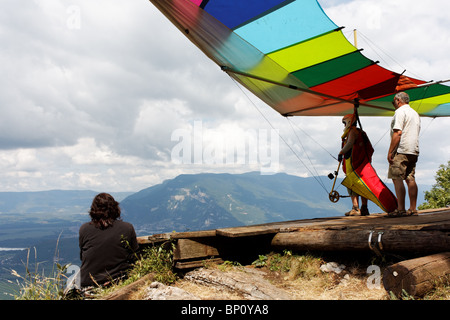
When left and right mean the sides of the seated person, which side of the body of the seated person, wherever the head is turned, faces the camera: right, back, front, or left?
back

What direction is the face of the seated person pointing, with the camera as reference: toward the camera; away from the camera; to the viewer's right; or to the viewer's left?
away from the camera

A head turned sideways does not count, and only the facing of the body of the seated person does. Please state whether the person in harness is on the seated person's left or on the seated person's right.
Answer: on the seated person's right

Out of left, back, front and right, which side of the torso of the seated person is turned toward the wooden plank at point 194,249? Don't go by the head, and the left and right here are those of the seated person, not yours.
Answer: right

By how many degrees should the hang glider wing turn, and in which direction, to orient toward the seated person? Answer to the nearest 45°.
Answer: approximately 90° to its left

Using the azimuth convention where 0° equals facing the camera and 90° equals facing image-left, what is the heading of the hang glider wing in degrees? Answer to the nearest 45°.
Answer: approximately 135°

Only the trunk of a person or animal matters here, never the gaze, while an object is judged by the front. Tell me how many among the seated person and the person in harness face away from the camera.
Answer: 1

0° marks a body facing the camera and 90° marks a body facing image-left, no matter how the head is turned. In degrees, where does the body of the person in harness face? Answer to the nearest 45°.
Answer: approximately 90°

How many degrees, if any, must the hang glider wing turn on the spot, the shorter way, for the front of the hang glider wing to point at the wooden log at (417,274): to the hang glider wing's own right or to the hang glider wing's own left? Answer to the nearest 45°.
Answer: approximately 135° to the hang glider wing's own left
